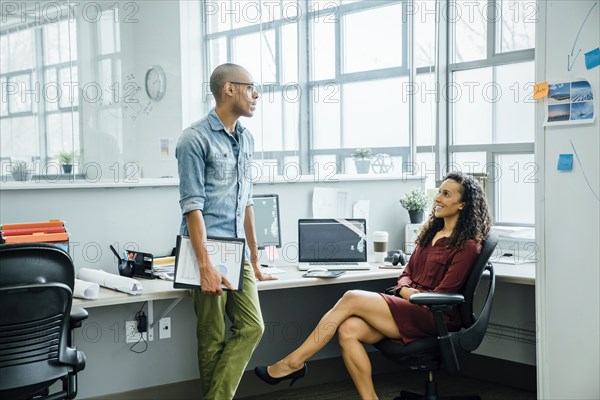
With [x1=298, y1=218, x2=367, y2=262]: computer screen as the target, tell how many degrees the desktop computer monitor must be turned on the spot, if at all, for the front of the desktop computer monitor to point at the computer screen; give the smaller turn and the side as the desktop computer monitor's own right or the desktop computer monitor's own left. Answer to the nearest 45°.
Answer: approximately 90° to the desktop computer monitor's own left

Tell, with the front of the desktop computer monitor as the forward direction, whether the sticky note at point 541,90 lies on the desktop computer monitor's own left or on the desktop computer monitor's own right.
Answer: on the desktop computer monitor's own left

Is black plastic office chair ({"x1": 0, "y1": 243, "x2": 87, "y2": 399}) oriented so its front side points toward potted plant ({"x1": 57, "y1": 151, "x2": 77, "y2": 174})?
yes

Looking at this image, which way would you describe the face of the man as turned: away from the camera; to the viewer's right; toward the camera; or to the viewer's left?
to the viewer's right

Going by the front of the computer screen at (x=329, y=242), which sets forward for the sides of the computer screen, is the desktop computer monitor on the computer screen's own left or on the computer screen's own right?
on the computer screen's own right

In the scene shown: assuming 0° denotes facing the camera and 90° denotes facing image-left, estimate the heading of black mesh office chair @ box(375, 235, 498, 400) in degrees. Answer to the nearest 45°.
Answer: approximately 90°

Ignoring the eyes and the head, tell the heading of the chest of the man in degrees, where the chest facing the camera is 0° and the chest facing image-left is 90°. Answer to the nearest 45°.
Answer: approximately 315°

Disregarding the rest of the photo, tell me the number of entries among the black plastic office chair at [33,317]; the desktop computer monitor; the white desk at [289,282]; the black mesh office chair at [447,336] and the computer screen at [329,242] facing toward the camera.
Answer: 3

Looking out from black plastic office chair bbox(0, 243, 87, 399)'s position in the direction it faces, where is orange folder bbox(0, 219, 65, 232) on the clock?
The orange folder is roughly at 12 o'clock from the black plastic office chair.

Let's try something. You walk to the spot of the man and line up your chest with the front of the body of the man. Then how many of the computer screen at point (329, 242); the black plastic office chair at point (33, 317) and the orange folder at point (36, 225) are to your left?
1

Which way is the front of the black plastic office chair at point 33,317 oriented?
away from the camera

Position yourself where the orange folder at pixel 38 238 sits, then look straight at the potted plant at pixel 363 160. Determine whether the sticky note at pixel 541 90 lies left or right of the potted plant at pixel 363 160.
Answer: right

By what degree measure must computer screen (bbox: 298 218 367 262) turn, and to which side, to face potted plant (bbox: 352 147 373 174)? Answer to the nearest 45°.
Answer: approximately 180°
